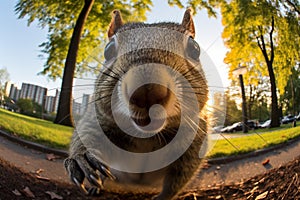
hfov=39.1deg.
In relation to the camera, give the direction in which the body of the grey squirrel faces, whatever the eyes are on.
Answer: toward the camera
